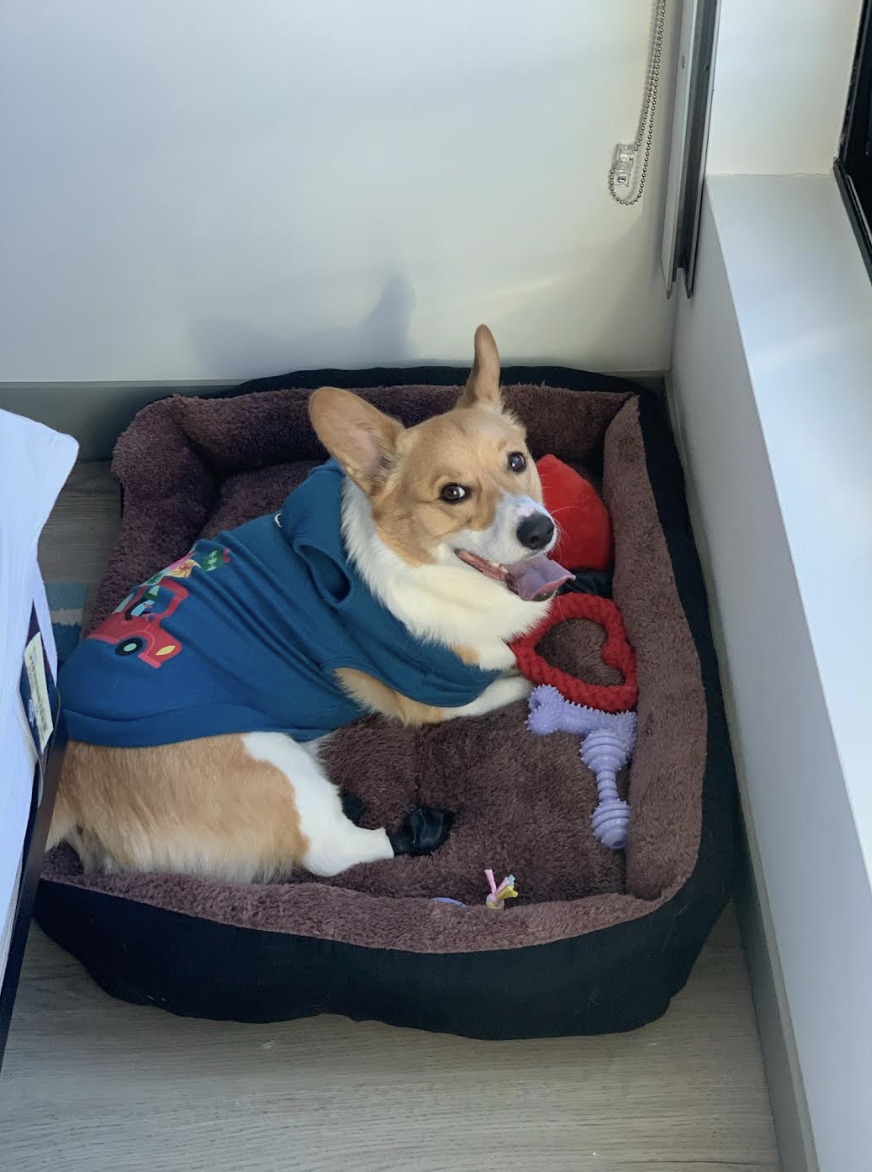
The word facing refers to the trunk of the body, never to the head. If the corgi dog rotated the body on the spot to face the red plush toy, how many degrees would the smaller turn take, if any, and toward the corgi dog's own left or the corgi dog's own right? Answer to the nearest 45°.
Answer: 0° — it already faces it

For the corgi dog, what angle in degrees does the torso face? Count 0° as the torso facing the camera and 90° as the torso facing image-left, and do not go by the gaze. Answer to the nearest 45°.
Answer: approximately 225°

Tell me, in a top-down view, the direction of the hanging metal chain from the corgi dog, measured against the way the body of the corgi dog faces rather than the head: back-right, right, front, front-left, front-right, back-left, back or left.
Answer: front

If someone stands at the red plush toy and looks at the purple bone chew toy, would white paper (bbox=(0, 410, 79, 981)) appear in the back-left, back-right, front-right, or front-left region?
front-right

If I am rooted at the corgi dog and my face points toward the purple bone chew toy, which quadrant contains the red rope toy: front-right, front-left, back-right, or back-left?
front-left
